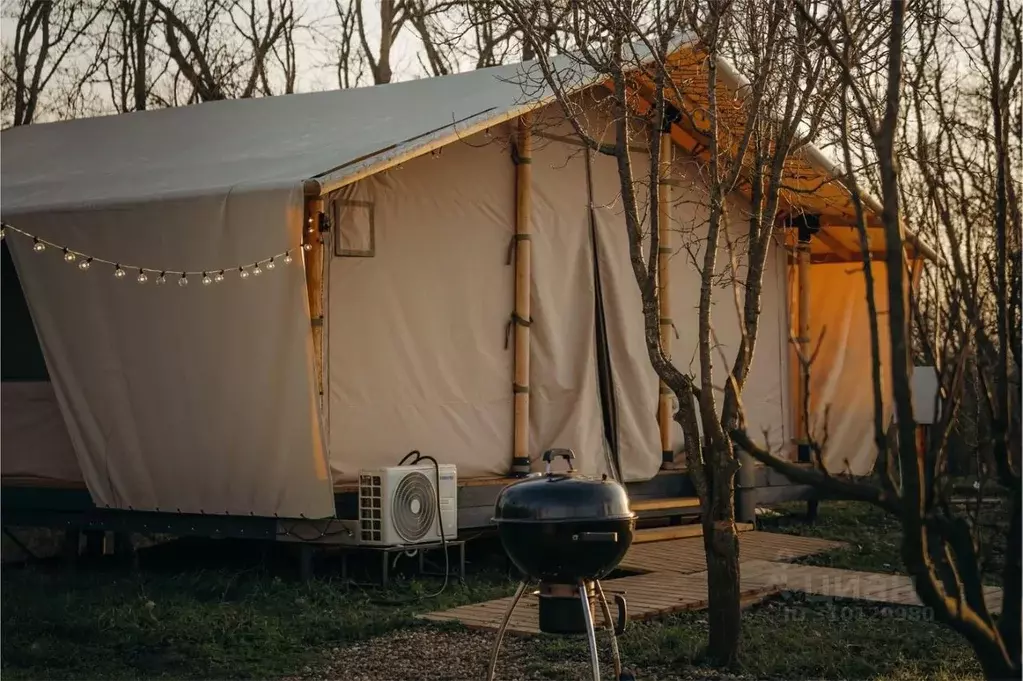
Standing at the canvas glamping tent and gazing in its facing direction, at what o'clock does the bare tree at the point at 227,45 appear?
The bare tree is roughly at 7 o'clock from the canvas glamping tent.

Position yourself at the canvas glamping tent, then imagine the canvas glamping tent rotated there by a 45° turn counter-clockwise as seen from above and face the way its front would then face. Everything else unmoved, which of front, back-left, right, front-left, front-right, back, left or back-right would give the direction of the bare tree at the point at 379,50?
left

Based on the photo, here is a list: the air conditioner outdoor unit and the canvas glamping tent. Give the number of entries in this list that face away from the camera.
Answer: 0

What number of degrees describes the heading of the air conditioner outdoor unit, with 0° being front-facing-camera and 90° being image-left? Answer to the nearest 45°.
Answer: approximately 315°

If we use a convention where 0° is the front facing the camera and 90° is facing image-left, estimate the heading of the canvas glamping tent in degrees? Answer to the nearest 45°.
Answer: approximately 315°

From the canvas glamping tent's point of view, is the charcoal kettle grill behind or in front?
in front

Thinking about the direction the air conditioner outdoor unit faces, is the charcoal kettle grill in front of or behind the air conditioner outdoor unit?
in front

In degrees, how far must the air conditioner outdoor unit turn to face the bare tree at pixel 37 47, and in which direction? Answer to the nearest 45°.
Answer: approximately 180°

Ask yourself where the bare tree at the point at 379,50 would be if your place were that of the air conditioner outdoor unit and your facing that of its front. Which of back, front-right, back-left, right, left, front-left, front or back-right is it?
back-left

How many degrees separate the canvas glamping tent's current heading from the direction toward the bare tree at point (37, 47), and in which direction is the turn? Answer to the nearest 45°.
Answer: approximately 180°
